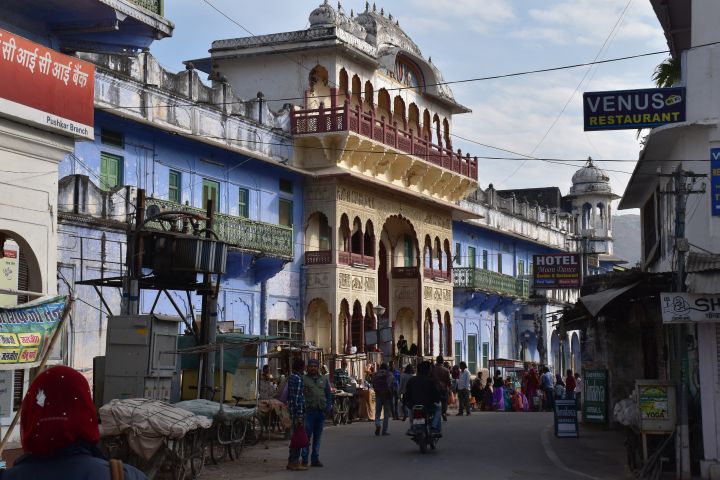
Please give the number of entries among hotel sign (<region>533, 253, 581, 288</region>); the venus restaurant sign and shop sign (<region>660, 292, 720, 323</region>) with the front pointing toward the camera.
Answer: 3

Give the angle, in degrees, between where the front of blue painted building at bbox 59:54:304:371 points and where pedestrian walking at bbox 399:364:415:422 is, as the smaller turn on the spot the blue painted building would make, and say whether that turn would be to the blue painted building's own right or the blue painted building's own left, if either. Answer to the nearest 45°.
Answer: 0° — it already faces them

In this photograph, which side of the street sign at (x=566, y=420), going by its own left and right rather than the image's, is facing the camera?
front

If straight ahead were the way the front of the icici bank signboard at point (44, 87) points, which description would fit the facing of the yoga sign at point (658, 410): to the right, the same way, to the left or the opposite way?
to the right

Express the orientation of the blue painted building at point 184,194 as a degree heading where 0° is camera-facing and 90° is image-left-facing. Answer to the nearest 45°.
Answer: approximately 315°

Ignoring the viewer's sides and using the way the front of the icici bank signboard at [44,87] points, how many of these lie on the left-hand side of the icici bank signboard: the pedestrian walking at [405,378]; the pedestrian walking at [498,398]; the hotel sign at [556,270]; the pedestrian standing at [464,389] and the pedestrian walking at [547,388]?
5

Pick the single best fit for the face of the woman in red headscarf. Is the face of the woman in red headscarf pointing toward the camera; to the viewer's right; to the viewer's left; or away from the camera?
away from the camera

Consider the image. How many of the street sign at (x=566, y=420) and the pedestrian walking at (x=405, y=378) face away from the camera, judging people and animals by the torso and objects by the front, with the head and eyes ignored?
1

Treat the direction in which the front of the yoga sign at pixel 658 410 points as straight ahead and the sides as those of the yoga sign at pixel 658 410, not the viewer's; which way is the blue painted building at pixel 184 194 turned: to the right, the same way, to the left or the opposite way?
to the left

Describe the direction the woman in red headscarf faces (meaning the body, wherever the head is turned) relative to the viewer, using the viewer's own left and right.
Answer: facing away from the viewer

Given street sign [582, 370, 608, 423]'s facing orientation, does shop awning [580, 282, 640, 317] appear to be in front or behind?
in front

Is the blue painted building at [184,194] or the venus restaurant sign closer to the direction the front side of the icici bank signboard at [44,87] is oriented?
the venus restaurant sign

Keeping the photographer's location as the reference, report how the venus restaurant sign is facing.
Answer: facing the viewer

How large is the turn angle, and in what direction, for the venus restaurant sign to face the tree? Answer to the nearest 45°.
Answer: approximately 180°

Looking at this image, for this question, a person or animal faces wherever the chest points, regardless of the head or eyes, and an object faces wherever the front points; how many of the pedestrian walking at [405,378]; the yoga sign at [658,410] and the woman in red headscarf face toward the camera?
1
